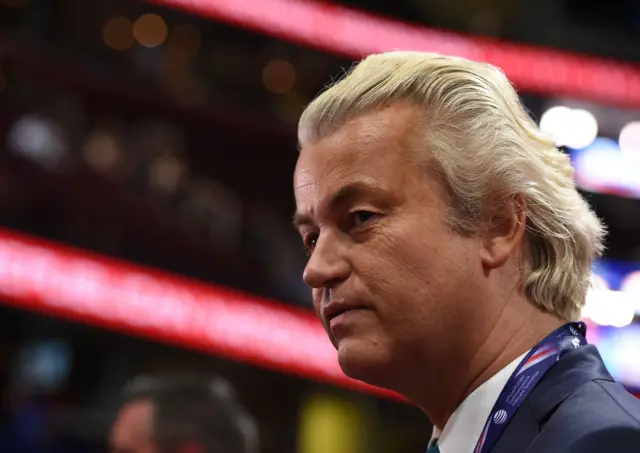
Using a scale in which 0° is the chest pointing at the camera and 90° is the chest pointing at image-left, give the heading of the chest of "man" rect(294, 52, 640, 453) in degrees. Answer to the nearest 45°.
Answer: approximately 90°

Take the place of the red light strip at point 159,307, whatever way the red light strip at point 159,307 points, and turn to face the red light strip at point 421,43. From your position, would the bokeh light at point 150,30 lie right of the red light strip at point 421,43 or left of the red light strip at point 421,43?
left

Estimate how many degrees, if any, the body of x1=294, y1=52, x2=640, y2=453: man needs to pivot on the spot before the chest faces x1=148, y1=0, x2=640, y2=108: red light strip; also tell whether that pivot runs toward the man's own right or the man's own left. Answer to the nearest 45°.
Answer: approximately 90° to the man's own right

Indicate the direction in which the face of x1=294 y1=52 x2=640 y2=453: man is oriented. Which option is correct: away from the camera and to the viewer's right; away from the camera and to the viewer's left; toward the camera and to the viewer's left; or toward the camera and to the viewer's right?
toward the camera and to the viewer's left
